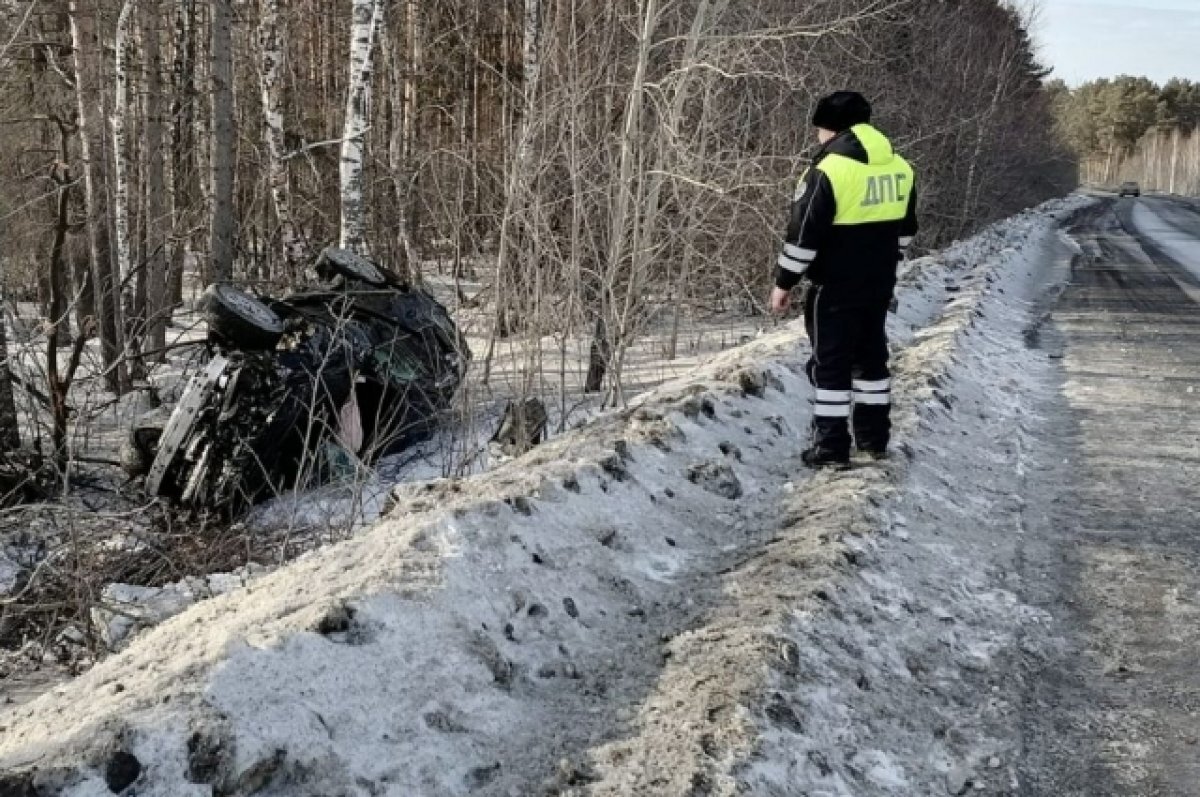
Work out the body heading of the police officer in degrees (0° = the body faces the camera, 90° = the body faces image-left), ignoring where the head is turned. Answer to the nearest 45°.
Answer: approximately 135°

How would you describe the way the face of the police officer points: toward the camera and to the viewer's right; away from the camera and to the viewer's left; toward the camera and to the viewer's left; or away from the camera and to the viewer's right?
away from the camera and to the viewer's left
